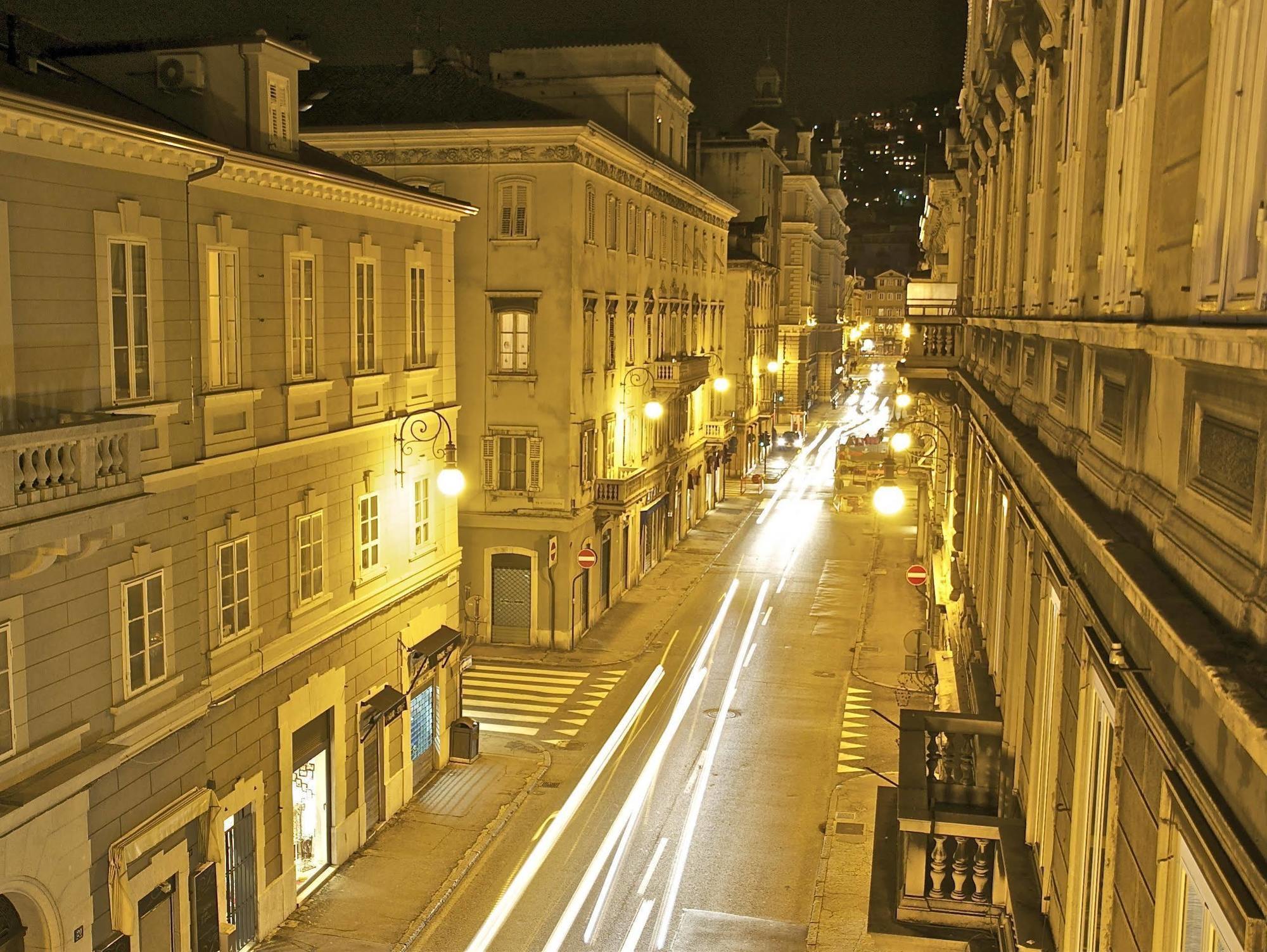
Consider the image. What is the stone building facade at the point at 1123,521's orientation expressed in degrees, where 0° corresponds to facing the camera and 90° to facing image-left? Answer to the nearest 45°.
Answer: approximately 90°

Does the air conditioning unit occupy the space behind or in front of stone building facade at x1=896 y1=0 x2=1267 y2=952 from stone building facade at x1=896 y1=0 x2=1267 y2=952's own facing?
in front

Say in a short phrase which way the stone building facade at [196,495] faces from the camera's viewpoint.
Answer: facing the viewer and to the right of the viewer

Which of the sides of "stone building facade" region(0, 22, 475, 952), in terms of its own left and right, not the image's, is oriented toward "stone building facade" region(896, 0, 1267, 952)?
front

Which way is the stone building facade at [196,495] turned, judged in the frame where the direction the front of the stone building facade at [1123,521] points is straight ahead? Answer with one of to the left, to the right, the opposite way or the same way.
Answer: the opposite way

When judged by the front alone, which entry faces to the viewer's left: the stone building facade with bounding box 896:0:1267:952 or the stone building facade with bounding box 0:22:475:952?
the stone building facade with bounding box 896:0:1267:952
